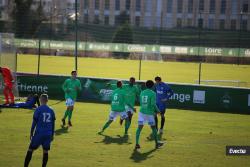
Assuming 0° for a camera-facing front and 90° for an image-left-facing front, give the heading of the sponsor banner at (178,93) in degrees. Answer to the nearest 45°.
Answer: approximately 0°

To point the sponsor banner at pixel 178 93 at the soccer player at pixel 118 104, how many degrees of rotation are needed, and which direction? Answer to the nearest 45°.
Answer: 0° — it already faces them

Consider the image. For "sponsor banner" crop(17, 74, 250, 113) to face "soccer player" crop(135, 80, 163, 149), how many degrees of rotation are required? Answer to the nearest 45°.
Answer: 0° — it already faces them

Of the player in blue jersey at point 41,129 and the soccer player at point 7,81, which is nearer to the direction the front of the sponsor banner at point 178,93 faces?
the player in blue jersey

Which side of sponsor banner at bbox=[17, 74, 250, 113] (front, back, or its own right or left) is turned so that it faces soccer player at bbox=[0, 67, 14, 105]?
right

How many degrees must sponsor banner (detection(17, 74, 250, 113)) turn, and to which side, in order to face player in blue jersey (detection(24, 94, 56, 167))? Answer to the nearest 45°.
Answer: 0° — it already faces them
